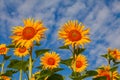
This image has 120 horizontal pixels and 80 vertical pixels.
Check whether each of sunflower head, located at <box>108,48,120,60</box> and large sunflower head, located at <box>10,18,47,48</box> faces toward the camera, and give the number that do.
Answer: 2

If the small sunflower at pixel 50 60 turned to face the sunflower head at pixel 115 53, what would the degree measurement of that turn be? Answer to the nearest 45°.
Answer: approximately 90° to its left

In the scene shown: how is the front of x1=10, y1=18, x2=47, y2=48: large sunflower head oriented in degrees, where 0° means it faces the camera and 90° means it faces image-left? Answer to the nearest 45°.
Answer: approximately 0°

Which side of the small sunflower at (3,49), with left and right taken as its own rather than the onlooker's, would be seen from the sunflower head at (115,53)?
left

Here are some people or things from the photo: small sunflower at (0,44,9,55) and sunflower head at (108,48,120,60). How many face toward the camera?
2
